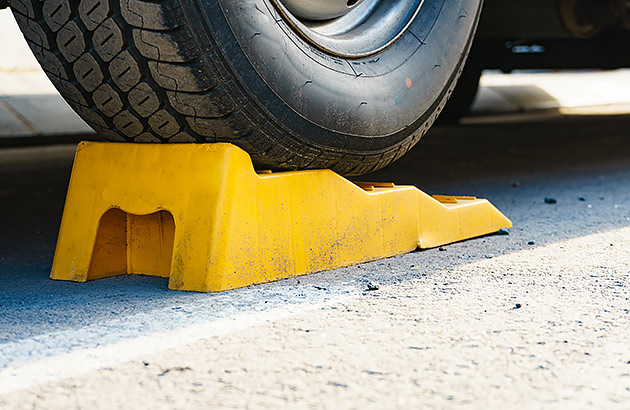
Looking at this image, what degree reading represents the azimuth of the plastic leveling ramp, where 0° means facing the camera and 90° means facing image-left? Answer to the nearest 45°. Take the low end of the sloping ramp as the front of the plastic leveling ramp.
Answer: approximately 225°
